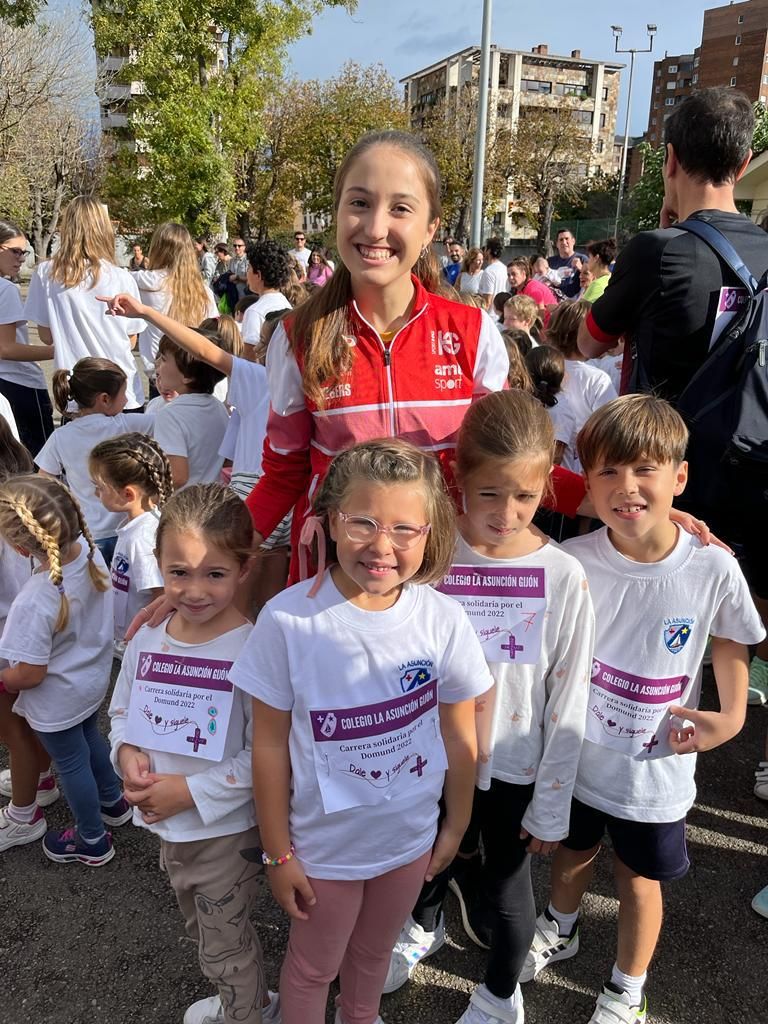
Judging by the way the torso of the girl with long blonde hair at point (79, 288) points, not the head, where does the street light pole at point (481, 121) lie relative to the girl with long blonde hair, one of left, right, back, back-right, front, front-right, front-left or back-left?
front-right

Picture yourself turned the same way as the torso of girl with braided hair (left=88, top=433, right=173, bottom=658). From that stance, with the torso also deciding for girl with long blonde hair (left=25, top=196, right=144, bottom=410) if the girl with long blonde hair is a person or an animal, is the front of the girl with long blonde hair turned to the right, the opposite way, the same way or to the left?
to the right

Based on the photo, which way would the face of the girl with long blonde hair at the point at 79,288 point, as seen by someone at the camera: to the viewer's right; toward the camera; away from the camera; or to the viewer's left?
away from the camera

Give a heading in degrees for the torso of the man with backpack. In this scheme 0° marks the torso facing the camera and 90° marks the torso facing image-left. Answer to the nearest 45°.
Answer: approximately 135°

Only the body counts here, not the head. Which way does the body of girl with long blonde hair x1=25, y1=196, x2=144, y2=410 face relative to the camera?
away from the camera

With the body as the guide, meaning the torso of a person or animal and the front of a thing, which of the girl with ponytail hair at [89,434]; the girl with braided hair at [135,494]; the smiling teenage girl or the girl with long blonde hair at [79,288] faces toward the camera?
the smiling teenage girl

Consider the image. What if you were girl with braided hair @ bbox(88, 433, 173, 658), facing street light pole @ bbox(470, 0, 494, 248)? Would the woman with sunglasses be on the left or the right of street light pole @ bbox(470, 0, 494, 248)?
left
